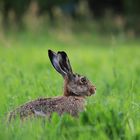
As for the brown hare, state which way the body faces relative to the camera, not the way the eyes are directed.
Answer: to the viewer's right
